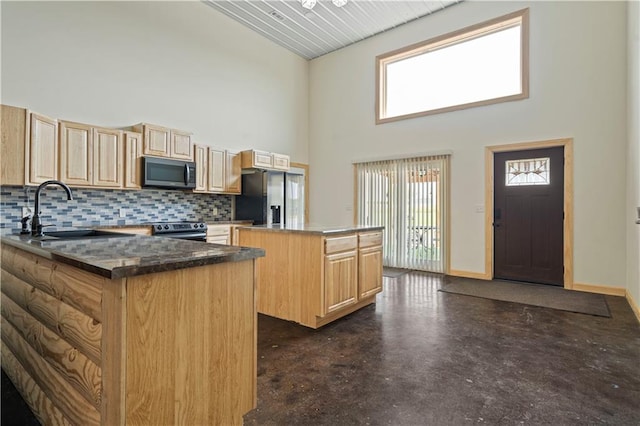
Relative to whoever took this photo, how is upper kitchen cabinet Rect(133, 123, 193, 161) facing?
facing the viewer and to the right of the viewer

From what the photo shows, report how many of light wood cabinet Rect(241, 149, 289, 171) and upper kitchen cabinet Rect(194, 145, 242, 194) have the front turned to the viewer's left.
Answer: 0

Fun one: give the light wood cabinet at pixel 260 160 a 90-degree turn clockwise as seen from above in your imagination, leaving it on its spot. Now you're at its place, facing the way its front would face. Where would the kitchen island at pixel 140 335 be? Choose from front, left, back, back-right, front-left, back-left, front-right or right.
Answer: front-left

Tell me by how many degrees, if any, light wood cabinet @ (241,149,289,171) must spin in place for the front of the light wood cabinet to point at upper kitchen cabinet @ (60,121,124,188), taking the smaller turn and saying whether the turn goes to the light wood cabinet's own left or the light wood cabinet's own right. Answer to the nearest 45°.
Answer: approximately 90° to the light wood cabinet's own right

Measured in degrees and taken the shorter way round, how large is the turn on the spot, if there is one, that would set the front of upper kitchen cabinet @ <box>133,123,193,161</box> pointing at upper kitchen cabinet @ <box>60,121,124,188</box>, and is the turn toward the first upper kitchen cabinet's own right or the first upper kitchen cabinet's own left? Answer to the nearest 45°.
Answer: approximately 90° to the first upper kitchen cabinet's own right

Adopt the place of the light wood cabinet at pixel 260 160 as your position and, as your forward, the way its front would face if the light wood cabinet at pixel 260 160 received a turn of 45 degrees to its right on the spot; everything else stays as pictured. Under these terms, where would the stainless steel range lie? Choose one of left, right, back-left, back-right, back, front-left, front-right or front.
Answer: front-right

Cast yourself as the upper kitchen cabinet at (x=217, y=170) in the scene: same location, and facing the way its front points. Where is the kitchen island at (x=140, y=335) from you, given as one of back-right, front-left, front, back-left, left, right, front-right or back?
front-right

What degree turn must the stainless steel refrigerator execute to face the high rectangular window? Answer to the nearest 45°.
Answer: approximately 45° to its left

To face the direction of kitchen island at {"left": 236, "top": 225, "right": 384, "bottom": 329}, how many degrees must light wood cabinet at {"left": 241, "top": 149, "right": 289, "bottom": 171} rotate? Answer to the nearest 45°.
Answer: approximately 45° to its right

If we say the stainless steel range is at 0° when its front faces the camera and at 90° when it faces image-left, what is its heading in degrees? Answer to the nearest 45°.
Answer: approximately 315°
